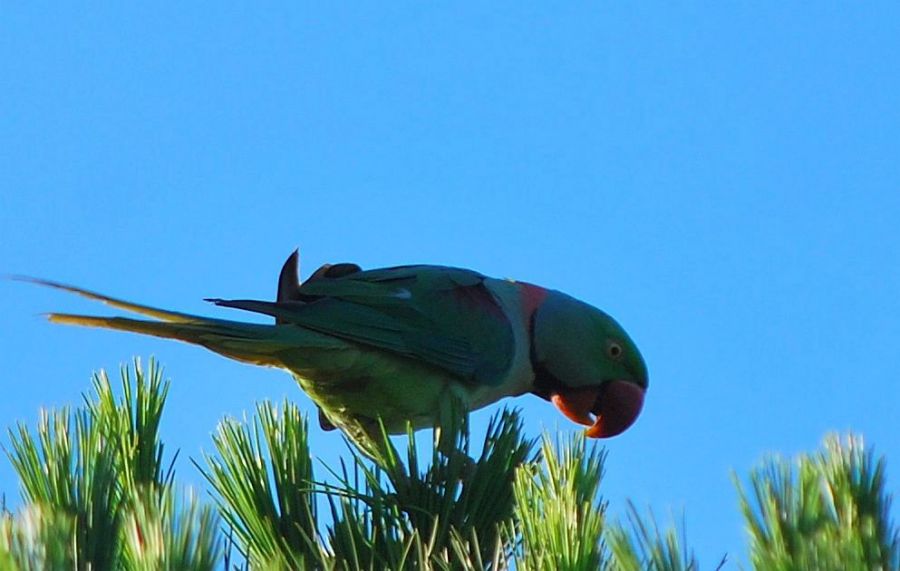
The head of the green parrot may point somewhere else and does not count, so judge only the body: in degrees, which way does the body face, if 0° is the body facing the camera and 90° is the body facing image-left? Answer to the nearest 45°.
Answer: approximately 270°
